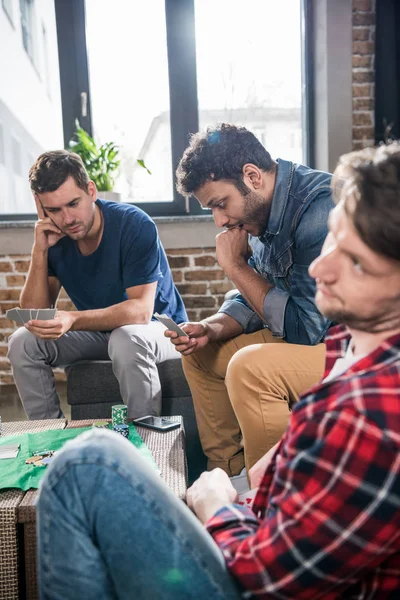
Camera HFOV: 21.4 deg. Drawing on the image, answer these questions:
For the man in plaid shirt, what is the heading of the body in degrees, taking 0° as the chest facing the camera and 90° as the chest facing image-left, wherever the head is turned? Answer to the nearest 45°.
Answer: approximately 90°

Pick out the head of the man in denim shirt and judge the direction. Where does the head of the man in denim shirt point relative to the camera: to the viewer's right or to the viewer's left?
to the viewer's left

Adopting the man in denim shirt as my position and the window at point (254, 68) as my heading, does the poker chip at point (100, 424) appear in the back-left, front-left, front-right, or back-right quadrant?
back-left

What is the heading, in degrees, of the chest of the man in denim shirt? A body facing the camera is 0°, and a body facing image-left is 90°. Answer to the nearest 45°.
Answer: approximately 45°
